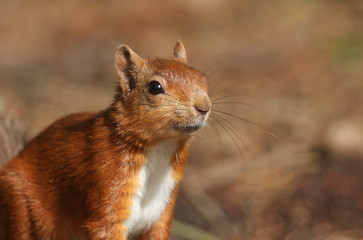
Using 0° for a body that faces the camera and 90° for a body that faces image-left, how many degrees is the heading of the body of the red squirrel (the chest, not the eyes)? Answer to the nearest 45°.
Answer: approximately 315°
